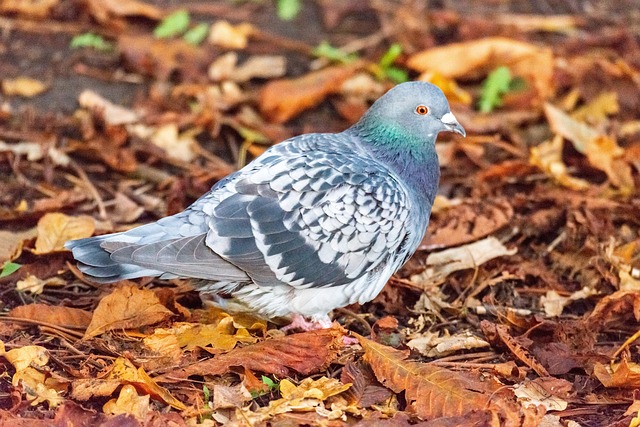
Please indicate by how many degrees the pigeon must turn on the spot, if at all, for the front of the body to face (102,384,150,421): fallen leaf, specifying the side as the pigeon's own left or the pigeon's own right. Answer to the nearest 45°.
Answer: approximately 135° to the pigeon's own right

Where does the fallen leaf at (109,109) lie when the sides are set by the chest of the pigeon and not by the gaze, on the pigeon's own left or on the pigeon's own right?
on the pigeon's own left

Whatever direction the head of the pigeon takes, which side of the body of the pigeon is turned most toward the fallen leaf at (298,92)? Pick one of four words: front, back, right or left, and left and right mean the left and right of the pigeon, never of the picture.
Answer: left

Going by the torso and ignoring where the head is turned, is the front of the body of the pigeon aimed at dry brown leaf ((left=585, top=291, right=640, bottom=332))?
yes

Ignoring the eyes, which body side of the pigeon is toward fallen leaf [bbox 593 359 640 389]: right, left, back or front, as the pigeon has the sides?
front

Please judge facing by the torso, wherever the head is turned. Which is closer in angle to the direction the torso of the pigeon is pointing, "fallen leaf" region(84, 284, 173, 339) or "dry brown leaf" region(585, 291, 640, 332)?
the dry brown leaf

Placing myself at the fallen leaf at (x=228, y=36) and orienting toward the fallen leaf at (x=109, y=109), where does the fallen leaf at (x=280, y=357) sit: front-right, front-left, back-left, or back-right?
front-left

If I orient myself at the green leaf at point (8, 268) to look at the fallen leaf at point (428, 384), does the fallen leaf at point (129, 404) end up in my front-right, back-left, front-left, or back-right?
front-right

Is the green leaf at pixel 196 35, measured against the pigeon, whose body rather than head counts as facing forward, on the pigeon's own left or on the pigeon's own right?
on the pigeon's own left

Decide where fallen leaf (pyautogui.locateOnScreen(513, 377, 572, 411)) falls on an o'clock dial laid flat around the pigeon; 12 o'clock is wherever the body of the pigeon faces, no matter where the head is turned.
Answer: The fallen leaf is roughly at 1 o'clock from the pigeon.

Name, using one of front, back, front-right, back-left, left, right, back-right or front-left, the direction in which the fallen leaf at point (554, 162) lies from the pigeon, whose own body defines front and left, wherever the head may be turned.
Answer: front-left

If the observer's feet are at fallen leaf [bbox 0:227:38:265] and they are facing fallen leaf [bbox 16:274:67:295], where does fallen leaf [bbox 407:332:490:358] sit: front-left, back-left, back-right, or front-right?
front-left

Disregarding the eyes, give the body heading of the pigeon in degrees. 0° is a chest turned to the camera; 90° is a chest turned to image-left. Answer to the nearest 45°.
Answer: approximately 270°

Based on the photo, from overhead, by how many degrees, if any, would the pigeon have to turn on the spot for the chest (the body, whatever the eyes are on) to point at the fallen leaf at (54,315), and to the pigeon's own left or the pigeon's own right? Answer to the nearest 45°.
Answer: approximately 180°

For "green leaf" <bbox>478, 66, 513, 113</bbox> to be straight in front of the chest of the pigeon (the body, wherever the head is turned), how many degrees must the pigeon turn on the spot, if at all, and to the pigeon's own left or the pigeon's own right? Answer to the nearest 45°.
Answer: approximately 45° to the pigeon's own left

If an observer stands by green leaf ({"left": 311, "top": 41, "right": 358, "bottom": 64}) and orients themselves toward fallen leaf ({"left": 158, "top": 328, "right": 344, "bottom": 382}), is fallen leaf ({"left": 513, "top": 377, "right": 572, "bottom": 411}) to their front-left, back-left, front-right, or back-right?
front-left

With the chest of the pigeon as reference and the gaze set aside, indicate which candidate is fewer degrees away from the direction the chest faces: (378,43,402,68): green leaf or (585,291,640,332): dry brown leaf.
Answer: the dry brown leaf
